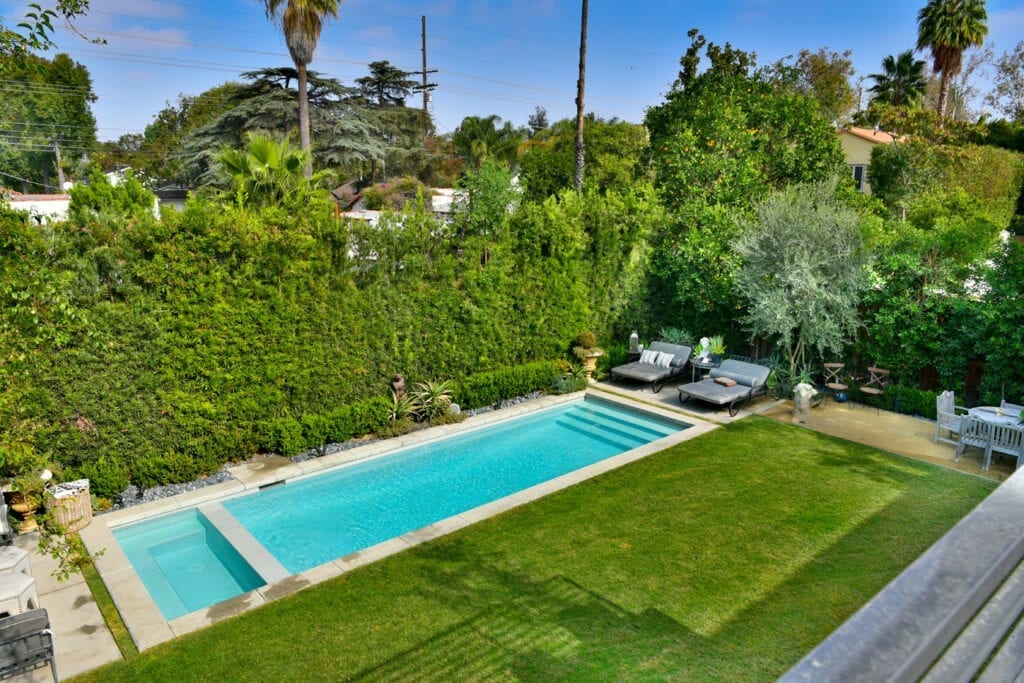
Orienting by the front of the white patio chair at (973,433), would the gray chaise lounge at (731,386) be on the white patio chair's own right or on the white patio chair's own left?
on the white patio chair's own left

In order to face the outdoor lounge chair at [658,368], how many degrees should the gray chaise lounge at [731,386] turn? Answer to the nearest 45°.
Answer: approximately 90° to its right

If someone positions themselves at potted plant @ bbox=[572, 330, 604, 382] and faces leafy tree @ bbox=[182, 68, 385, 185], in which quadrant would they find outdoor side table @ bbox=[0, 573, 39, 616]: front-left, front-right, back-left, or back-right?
back-left

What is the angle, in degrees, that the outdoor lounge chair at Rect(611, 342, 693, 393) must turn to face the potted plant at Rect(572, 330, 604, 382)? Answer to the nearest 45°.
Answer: approximately 45° to its right

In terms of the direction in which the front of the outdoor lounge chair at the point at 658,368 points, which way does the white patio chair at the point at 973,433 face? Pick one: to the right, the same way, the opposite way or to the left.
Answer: the opposite way

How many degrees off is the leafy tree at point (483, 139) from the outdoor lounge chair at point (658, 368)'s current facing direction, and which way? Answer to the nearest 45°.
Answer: approximately 90° to its right

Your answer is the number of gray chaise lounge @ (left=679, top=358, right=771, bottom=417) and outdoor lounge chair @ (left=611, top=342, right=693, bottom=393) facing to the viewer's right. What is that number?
0

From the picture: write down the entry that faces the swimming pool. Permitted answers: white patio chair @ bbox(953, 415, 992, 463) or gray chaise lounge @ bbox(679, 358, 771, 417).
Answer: the gray chaise lounge

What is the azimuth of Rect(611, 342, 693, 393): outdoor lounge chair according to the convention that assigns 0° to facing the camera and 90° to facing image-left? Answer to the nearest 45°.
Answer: approximately 45°

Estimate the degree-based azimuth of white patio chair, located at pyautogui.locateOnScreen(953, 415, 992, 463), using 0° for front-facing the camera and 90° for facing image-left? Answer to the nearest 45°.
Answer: approximately 225°

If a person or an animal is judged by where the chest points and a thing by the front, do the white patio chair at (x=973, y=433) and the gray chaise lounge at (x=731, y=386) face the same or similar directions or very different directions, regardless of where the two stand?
very different directions

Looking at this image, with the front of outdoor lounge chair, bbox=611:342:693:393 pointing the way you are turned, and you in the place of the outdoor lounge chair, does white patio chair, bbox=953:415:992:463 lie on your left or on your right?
on your left
